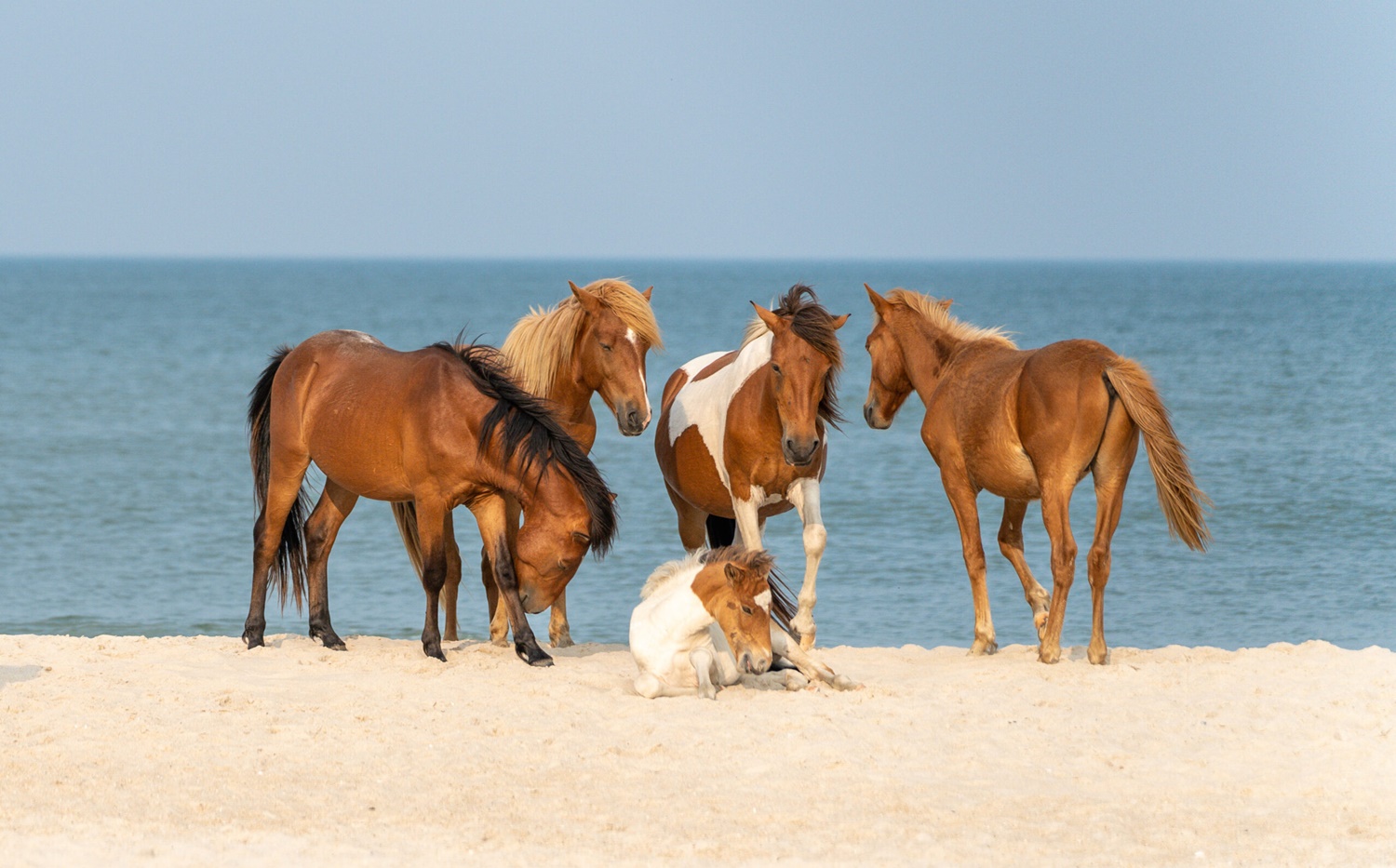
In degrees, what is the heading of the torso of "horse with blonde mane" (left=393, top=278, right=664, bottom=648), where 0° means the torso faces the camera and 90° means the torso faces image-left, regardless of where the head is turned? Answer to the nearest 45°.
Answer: approximately 315°

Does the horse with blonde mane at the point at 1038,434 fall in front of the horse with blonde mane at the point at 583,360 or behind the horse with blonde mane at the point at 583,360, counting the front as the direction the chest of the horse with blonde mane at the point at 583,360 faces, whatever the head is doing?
in front

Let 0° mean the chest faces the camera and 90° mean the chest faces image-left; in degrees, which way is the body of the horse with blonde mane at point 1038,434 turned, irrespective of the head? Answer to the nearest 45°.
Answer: approximately 135°

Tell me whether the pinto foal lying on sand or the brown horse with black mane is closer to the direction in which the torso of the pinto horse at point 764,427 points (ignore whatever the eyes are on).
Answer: the pinto foal lying on sand

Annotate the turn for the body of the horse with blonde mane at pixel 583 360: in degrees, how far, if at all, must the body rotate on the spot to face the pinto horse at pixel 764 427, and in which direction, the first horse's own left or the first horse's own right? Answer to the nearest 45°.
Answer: approximately 45° to the first horse's own left

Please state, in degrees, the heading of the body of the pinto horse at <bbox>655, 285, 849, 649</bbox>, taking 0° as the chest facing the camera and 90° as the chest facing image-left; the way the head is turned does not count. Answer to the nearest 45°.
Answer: approximately 315°

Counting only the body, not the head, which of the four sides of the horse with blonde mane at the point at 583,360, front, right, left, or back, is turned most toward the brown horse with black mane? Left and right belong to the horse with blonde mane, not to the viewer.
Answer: right

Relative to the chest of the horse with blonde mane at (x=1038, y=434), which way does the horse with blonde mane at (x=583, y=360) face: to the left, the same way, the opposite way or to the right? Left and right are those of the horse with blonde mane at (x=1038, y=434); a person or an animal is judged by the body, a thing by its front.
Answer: the opposite way

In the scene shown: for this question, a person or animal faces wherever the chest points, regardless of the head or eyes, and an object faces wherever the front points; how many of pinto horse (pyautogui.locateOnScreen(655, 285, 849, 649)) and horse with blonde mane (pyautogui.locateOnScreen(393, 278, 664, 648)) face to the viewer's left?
0

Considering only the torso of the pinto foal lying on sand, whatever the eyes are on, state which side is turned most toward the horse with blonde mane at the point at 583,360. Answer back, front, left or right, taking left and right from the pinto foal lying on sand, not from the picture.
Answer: back
